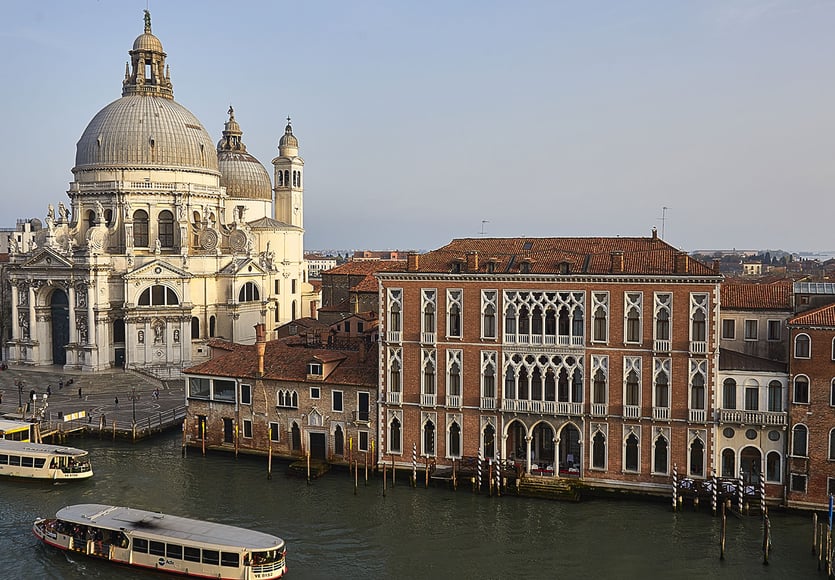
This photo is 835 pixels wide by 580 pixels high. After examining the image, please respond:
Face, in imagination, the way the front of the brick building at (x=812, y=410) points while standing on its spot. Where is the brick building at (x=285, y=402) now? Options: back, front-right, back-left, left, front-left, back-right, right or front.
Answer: right

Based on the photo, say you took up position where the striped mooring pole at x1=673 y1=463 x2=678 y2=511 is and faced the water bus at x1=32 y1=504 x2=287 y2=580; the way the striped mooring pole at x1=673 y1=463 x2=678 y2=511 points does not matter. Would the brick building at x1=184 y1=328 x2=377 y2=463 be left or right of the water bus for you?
right

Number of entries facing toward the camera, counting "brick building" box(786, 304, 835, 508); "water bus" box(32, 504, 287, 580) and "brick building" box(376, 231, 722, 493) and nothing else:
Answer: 2

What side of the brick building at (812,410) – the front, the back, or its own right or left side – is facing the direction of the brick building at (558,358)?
right

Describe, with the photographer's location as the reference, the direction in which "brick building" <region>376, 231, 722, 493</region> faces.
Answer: facing the viewer

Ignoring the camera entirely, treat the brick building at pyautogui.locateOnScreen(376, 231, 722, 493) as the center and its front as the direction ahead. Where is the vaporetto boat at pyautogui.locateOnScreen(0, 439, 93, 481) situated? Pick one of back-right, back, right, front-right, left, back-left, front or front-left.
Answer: right

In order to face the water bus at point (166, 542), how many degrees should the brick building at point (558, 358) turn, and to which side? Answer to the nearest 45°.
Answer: approximately 45° to its right

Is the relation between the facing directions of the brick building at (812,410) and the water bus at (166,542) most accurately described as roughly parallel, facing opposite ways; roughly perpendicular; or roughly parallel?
roughly perpendicular

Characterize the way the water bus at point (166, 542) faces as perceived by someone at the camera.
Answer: facing away from the viewer and to the left of the viewer

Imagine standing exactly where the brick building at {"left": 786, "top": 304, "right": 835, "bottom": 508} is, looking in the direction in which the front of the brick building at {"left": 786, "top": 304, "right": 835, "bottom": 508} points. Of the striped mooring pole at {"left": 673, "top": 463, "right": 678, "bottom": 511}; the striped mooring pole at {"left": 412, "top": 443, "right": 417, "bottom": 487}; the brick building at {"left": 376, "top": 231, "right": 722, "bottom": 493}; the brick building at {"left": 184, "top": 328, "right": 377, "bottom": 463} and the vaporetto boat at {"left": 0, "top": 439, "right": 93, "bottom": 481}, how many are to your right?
5

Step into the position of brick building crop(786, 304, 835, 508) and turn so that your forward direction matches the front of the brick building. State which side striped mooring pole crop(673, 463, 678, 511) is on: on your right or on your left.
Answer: on your right
